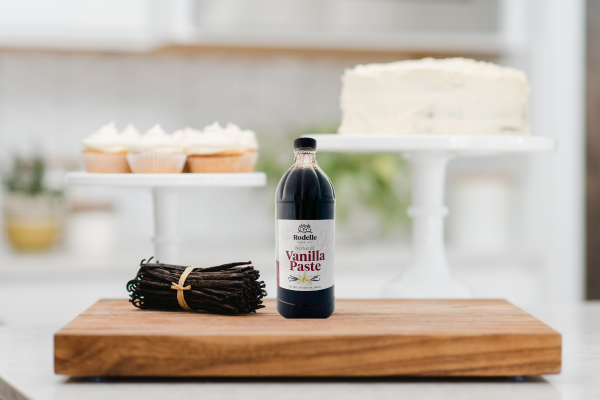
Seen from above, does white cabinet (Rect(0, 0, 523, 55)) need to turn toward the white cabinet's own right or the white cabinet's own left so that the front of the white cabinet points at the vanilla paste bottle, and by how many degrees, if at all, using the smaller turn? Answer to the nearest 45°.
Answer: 0° — it already faces it

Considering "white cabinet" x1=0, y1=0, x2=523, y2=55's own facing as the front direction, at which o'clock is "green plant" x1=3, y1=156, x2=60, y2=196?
The green plant is roughly at 3 o'clock from the white cabinet.

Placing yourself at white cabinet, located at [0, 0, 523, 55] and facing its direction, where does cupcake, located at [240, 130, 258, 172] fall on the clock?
The cupcake is roughly at 12 o'clock from the white cabinet.

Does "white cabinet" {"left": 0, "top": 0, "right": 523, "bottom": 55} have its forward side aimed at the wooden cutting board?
yes

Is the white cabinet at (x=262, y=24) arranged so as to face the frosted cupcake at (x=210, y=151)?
yes

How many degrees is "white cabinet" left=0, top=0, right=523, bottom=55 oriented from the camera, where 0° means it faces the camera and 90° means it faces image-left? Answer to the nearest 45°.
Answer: approximately 0°

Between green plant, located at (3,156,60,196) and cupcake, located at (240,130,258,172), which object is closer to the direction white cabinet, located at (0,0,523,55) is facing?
the cupcake
